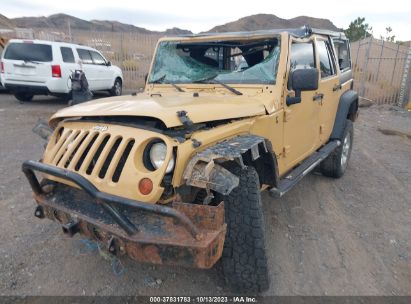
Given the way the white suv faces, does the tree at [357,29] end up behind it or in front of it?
in front

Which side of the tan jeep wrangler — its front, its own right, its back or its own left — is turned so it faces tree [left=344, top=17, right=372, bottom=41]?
back

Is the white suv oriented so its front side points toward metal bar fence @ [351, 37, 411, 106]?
no

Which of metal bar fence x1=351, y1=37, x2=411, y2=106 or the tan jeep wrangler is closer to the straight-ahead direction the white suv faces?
the metal bar fence

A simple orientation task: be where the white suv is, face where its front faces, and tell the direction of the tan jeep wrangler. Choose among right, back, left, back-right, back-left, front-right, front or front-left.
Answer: back-right

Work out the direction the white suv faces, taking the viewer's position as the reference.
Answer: facing away from the viewer and to the right of the viewer

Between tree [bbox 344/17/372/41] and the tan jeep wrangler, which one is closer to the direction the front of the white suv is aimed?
the tree

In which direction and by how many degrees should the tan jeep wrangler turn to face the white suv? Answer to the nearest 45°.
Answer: approximately 90° to its right

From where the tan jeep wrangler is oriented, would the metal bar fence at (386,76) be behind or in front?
behind

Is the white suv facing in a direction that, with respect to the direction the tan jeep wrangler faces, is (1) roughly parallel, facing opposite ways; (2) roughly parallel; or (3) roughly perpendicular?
roughly parallel, facing opposite ways

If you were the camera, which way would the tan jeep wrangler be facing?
facing the viewer and to the left of the viewer
